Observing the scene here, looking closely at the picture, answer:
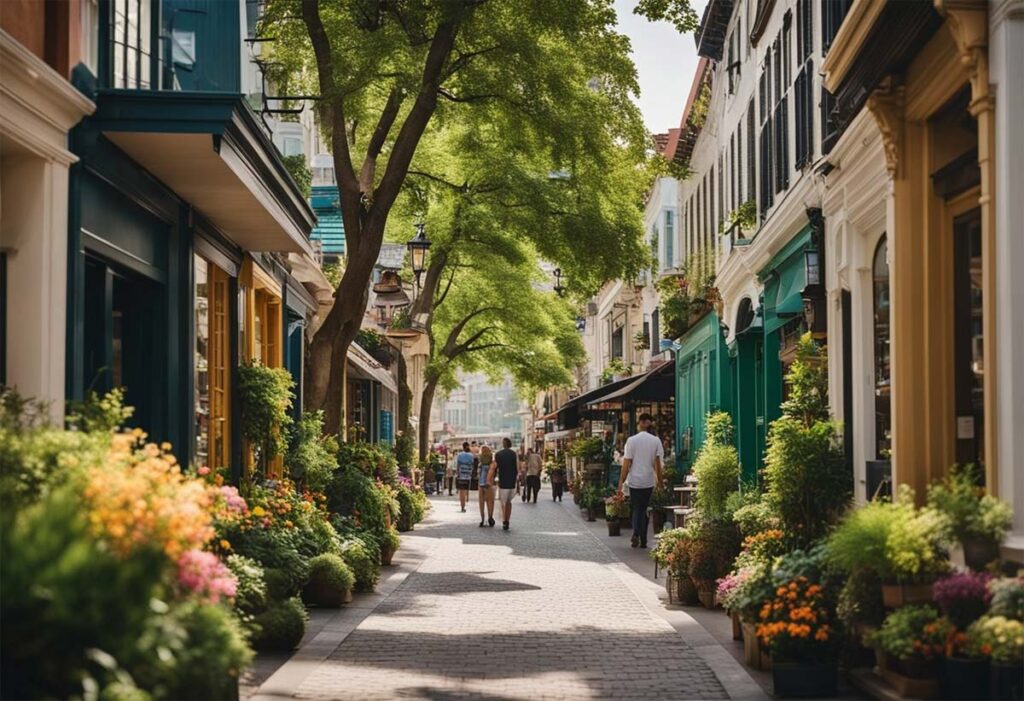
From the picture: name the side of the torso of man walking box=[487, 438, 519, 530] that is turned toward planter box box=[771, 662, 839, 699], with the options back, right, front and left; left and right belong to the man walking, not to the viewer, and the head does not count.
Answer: back

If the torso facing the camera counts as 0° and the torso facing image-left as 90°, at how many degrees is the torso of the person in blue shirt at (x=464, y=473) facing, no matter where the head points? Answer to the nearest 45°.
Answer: approximately 180°

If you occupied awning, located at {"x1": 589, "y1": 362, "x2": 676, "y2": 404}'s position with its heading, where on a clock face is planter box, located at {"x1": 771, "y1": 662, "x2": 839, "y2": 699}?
The planter box is roughly at 9 o'clock from the awning.

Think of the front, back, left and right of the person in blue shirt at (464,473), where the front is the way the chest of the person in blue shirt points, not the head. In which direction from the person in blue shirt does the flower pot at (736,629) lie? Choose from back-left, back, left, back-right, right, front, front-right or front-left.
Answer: back

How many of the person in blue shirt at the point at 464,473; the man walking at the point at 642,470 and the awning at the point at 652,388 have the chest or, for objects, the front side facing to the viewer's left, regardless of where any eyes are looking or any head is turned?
1

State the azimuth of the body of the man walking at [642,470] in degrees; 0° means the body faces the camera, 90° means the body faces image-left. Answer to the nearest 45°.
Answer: approximately 180°

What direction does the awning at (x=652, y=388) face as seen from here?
to the viewer's left

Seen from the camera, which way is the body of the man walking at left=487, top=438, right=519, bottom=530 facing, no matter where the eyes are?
away from the camera

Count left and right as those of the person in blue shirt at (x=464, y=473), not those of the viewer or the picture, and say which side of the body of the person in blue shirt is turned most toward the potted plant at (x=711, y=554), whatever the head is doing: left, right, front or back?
back

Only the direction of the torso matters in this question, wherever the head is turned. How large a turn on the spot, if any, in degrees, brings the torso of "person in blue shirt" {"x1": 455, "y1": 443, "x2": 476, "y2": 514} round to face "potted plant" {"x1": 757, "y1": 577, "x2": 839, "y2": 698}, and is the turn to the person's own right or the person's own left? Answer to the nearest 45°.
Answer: approximately 180°

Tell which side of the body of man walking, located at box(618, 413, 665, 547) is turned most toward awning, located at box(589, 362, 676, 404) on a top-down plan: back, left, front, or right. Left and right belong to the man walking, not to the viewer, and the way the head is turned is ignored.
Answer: front
